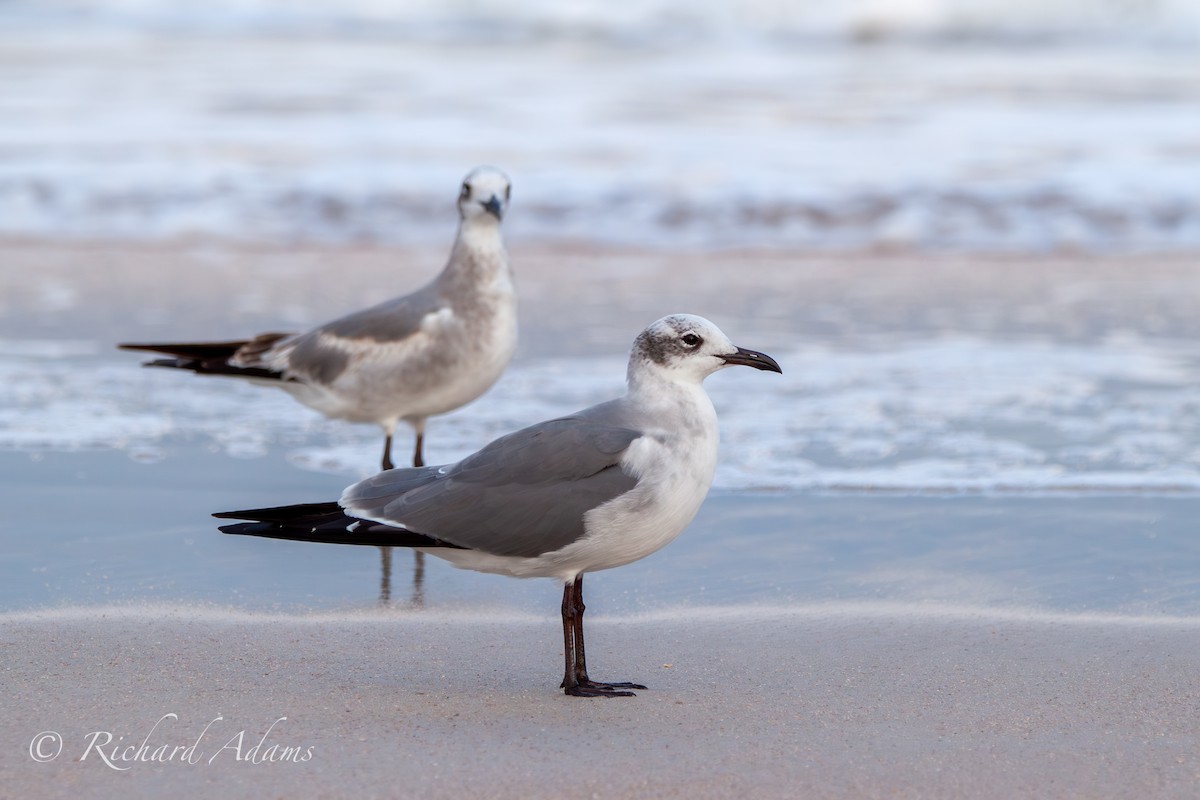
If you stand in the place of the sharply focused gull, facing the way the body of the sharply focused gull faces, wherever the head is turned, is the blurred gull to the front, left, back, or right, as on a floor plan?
left

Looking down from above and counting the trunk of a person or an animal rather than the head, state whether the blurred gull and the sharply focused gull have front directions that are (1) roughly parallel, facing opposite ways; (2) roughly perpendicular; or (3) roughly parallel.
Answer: roughly parallel

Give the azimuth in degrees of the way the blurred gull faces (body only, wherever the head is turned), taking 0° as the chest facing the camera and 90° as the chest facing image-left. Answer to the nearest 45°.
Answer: approximately 270°

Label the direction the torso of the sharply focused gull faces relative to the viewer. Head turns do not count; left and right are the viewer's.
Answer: facing to the right of the viewer

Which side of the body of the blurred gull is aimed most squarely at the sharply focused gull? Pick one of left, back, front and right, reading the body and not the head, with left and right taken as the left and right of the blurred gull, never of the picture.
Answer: right

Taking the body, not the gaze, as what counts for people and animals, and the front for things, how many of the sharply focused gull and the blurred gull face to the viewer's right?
2
